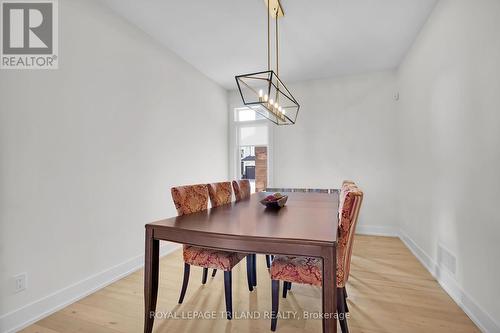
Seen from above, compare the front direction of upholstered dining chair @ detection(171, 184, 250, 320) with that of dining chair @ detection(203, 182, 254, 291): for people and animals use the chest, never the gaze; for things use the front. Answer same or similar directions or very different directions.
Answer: same or similar directions

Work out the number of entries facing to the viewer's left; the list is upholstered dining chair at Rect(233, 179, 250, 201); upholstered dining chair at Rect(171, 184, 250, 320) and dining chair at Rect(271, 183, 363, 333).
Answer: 1

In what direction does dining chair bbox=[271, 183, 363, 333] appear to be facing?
to the viewer's left

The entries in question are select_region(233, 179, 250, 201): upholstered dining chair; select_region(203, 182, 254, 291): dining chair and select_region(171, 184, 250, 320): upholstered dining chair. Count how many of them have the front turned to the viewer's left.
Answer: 0

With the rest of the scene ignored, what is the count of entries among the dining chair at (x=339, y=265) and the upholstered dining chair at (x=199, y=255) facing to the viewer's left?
1

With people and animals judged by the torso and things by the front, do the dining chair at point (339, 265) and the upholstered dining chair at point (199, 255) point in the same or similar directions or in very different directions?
very different directions

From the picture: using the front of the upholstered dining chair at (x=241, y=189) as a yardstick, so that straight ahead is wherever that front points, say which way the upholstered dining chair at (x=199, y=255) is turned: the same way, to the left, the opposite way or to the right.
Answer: the same way

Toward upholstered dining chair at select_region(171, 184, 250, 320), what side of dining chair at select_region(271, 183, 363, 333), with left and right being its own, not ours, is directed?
front

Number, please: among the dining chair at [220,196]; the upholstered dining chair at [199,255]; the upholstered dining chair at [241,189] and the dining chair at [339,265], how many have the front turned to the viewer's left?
1

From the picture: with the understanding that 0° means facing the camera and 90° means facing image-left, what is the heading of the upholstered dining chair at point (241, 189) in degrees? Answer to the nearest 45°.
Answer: approximately 315°

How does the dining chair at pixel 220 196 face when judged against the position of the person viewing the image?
facing the viewer and to the right of the viewer

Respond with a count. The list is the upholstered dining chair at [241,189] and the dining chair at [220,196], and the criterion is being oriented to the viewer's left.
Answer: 0

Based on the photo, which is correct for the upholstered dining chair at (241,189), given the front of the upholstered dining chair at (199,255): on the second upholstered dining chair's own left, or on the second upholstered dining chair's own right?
on the second upholstered dining chair's own left
